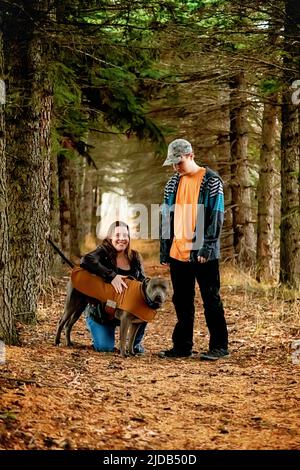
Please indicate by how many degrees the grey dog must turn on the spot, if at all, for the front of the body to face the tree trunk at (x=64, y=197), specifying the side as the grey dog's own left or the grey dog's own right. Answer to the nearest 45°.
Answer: approximately 135° to the grey dog's own left

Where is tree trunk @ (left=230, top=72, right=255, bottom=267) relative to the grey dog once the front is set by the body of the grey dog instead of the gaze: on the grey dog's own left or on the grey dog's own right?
on the grey dog's own left

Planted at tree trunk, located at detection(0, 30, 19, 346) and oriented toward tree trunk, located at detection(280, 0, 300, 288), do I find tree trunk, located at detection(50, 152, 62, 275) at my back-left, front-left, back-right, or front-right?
front-left

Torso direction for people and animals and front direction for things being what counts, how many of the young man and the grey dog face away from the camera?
0

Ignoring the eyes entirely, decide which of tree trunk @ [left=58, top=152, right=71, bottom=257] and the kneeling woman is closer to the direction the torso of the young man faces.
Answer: the kneeling woman

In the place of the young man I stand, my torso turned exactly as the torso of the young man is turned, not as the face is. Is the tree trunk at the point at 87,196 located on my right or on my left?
on my right

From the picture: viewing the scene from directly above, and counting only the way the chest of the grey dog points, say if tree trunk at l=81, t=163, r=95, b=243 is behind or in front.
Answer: behind

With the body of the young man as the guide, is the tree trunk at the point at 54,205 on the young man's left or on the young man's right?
on the young man's right

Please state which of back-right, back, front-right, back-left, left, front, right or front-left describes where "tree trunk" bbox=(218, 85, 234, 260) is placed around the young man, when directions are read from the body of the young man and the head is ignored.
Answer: back-right

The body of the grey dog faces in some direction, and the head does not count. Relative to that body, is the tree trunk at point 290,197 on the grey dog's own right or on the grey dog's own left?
on the grey dog's own left

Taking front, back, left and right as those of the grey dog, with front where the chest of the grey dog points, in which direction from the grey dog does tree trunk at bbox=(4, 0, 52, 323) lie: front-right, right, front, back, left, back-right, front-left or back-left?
back

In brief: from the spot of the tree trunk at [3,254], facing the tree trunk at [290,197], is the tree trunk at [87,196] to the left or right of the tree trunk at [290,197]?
left

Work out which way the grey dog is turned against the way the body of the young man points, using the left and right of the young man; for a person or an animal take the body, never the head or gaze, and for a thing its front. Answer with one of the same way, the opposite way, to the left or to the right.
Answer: to the left

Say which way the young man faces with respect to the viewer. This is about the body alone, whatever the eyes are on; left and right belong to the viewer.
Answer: facing the viewer and to the left of the viewer

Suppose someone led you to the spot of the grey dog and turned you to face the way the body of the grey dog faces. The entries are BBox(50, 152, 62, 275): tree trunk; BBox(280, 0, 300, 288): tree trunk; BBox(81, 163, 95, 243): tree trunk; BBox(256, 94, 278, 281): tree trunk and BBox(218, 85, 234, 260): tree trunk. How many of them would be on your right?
0

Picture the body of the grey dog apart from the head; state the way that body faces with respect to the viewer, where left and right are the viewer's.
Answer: facing the viewer and to the right of the viewer

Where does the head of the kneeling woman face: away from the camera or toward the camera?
toward the camera
